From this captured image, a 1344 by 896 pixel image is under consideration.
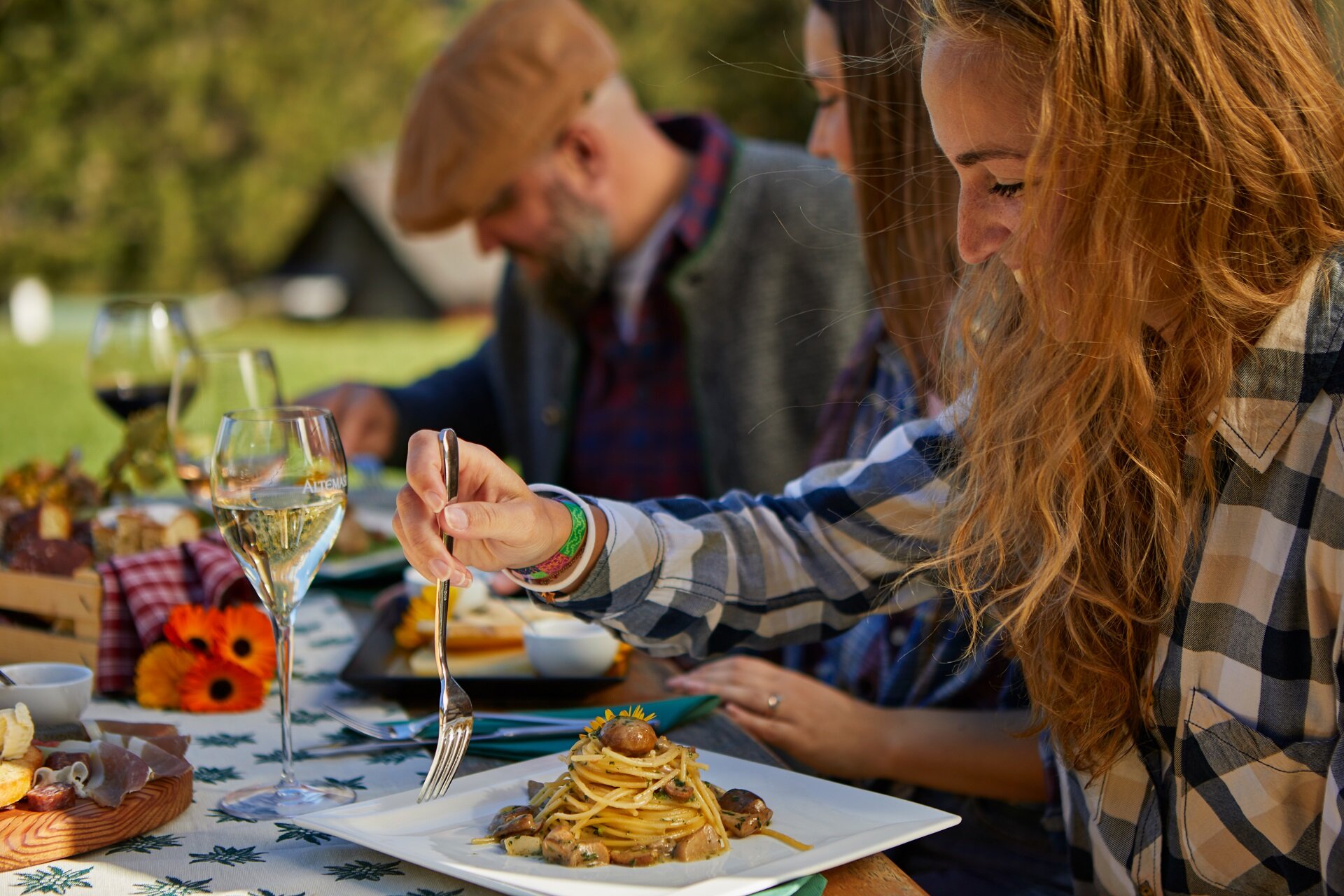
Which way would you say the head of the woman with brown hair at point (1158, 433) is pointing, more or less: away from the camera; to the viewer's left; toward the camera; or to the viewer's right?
to the viewer's left

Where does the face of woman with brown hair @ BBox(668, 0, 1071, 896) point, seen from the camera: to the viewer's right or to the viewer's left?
to the viewer's left

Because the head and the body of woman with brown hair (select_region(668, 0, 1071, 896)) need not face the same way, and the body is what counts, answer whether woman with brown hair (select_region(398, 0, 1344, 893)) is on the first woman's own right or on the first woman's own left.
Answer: on the first woman's own left

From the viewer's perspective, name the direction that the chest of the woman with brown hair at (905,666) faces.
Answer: to the viewer's left

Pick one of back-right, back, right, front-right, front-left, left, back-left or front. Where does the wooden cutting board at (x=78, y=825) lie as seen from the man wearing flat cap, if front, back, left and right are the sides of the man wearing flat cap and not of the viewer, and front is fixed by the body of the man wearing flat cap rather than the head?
front-left

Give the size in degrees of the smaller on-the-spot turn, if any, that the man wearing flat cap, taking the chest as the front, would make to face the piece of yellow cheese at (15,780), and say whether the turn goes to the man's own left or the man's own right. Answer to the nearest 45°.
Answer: approximately 45° to the man's own left

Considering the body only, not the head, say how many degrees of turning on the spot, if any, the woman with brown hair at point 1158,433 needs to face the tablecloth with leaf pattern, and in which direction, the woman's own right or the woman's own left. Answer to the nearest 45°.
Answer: approximately 45° to the woman's own right

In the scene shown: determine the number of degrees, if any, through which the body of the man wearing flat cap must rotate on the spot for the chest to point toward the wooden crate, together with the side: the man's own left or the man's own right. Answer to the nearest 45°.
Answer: approximately 45° to the man's own left

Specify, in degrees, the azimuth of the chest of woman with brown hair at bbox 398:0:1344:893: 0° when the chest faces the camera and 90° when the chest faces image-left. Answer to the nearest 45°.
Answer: approximately 45°

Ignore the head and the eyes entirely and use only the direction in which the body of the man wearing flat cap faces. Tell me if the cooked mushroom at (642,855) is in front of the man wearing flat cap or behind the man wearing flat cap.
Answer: in front

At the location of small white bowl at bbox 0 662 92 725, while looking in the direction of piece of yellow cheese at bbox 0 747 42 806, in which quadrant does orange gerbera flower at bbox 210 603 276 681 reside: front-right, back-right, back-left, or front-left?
back-left

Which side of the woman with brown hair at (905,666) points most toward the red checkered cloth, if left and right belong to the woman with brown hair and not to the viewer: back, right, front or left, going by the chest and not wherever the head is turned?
front
